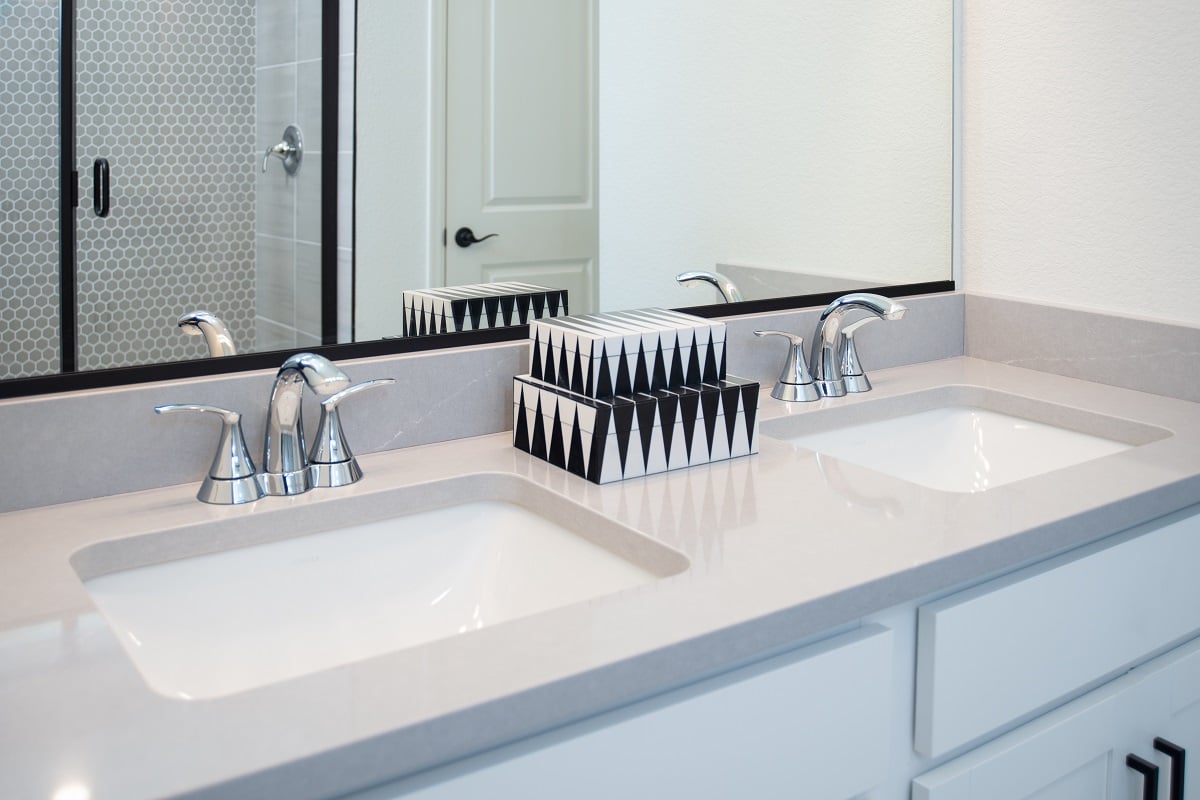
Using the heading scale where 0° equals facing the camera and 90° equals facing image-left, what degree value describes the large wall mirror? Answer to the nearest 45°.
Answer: approximately 315°

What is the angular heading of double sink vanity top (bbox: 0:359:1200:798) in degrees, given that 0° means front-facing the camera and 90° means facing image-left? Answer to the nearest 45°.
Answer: approximately 315°

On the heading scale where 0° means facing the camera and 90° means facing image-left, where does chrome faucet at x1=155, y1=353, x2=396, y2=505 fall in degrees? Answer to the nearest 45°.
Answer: approximately 315°
